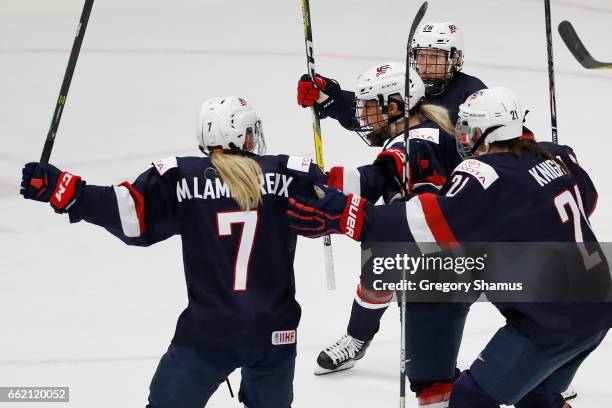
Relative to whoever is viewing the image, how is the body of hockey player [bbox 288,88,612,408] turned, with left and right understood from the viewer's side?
facing away from the viewer and to the left of the viewer

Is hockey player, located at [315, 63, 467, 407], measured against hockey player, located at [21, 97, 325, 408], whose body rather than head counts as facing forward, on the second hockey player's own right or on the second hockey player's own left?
on the second hockey player's own right

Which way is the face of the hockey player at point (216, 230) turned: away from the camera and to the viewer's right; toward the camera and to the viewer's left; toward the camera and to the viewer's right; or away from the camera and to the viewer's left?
away from the camera and to the viewer's right

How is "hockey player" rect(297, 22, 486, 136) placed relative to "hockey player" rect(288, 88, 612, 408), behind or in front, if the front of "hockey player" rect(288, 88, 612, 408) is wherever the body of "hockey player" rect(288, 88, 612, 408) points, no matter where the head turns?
in front

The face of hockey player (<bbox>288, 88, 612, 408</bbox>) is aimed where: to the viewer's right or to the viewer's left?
to the viewer's left

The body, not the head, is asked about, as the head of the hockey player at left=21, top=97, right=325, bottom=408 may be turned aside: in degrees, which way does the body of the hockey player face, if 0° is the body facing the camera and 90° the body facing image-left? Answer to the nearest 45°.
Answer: approximately 180°
